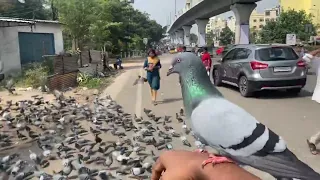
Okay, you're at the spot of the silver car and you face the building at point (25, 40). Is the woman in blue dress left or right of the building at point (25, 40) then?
left

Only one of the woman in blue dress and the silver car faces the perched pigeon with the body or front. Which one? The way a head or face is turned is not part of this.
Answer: the woman in blue dress

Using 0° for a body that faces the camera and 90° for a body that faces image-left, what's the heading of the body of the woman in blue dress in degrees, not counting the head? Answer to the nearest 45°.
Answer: approximately 0°

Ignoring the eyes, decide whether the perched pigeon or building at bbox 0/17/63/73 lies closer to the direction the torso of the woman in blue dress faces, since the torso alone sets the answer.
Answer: the perched pigeon

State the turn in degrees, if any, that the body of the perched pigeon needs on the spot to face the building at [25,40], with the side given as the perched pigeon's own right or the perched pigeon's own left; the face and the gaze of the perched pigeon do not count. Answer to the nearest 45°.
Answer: approximately 45° to the perched pigeon's own right

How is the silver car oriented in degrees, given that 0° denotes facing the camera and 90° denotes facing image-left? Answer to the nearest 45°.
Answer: approximately 135°

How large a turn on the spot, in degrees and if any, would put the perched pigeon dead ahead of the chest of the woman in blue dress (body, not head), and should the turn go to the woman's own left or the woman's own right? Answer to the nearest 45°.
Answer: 0° — they already face it

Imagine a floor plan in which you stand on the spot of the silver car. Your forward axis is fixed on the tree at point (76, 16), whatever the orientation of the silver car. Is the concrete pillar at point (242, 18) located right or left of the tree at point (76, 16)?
right

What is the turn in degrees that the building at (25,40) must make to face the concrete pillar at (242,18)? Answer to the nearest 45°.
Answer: approximately 90° to its left

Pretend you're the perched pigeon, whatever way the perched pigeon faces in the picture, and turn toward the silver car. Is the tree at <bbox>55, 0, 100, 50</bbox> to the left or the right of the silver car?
left

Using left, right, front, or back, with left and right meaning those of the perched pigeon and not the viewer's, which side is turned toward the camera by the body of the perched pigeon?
left

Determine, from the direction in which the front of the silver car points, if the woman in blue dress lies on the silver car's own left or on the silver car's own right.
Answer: on the silver car's own left

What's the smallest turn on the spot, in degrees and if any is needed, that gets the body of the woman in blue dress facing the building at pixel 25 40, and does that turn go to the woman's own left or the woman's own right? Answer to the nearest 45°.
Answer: approximately 135° to the woman's own right
